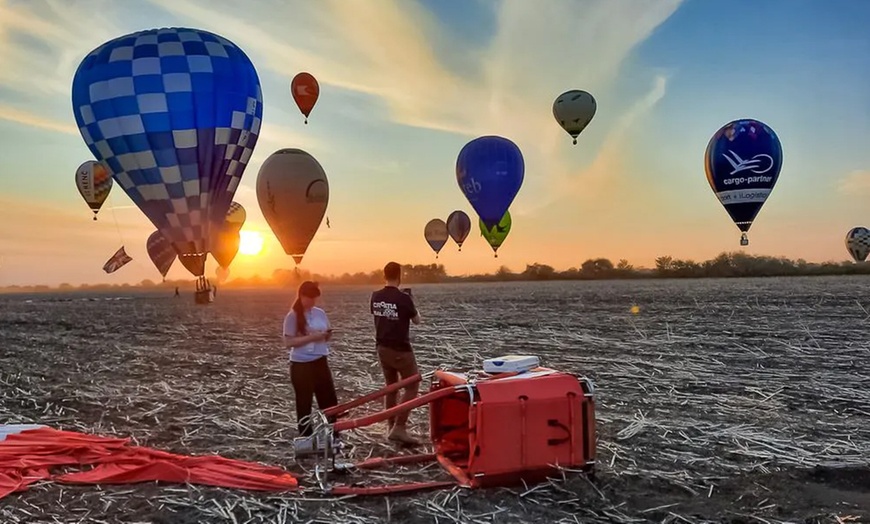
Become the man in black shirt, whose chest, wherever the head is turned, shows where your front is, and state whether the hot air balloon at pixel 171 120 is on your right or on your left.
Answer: on your left

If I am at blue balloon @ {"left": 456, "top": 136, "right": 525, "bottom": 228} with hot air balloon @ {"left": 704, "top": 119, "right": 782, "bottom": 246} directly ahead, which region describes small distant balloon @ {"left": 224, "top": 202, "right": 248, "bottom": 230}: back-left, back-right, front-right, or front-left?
back-left

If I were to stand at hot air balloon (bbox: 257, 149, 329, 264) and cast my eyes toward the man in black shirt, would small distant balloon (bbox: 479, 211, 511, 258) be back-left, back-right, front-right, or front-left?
back-left

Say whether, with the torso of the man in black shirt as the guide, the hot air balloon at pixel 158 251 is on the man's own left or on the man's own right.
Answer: on the man's own left

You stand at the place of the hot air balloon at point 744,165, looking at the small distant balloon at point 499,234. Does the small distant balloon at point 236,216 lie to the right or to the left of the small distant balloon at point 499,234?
left

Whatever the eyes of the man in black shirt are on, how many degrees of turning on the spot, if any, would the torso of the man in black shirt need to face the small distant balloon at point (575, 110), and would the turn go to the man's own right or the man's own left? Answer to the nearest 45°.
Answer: approximately 45° to the man's own left

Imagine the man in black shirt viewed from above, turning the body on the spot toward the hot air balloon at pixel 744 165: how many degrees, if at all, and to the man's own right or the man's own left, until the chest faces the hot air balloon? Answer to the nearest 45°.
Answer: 0° — they already face it

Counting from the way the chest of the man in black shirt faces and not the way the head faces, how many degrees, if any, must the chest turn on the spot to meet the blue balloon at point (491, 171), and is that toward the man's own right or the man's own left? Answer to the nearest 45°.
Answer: approximately 45° to the man's own left

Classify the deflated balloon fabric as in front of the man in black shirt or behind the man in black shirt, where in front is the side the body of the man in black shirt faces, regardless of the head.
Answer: behind

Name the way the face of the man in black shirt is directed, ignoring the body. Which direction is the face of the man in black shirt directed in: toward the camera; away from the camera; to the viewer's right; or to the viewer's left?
away from the camera

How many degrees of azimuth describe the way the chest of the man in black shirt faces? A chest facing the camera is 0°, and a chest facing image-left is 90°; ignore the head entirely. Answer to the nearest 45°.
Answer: approximately 225°
